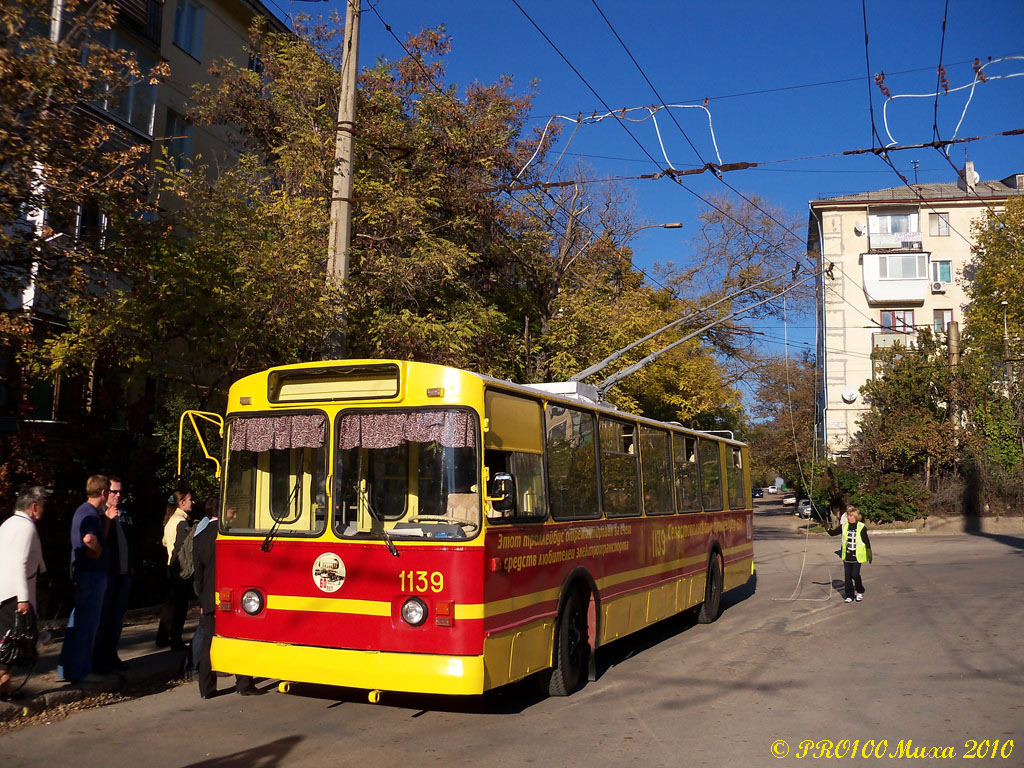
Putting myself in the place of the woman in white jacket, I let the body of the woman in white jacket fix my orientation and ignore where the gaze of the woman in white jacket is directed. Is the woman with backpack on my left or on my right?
on my left

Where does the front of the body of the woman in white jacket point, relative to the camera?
to the viewer's right

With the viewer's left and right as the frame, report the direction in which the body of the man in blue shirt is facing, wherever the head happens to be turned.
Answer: facing to the right of the viewer

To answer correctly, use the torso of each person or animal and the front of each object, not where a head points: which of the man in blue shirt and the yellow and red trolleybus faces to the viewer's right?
the man in blue shirt

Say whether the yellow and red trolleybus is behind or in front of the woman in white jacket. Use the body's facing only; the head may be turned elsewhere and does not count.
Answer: in front

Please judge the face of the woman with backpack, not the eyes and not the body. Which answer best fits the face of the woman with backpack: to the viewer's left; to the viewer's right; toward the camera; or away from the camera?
to the viewer's right

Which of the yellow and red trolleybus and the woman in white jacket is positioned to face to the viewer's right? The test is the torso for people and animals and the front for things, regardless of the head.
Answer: the woman in white jacket

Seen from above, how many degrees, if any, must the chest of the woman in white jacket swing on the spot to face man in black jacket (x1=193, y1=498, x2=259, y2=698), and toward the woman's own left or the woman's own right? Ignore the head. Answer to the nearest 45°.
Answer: approximately 45° to the woman's own left

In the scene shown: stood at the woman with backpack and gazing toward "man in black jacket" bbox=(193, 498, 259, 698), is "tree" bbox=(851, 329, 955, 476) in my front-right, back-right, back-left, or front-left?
back-left

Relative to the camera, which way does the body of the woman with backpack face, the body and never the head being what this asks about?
to the viewer's right

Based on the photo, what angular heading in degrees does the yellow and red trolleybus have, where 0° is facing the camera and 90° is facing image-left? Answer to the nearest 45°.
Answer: approximately 45°
